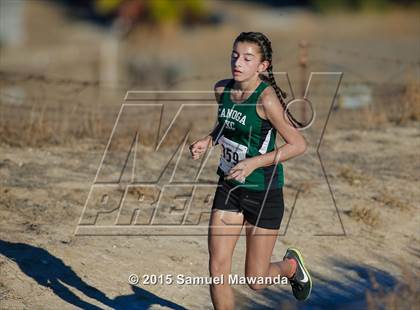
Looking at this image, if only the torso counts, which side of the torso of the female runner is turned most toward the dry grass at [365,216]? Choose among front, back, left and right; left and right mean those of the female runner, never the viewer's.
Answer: back

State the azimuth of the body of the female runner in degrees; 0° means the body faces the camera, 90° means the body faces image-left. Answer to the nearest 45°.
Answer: approximately 45°
